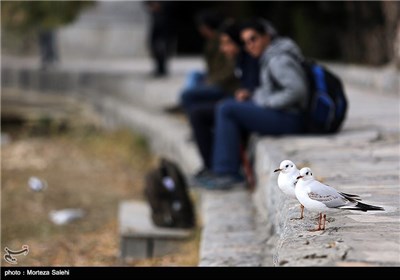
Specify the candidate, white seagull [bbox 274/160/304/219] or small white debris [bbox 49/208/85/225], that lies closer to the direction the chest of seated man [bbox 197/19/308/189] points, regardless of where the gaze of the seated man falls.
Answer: the small white debris

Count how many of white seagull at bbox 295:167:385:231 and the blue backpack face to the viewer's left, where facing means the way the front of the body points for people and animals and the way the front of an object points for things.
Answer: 1

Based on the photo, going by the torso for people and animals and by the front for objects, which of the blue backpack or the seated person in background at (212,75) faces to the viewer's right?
the blue backpack

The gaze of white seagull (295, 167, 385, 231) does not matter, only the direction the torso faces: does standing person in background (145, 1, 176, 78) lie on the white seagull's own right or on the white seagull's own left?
on the white seagull's own right

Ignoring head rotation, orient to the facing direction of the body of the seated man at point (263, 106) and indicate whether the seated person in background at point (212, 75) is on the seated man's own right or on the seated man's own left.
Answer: on the seated man's own right

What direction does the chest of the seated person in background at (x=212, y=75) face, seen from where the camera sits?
to the viewer's left

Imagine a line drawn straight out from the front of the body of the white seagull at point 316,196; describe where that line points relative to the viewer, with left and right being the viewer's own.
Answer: facing to the left of the viewer

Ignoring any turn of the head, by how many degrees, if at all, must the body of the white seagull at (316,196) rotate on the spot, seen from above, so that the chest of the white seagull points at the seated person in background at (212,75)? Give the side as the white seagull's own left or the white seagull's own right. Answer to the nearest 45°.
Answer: approximately 90° to the white seagull's own right

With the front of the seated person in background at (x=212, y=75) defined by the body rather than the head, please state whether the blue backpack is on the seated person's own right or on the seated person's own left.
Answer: on the seated person's own left

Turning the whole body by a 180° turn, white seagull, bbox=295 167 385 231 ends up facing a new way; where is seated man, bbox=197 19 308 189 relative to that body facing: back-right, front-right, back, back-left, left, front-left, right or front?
left

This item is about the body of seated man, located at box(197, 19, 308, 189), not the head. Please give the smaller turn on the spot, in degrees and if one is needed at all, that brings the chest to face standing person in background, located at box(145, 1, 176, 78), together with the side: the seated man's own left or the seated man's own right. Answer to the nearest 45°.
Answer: approximately 90° to the seated man's own right

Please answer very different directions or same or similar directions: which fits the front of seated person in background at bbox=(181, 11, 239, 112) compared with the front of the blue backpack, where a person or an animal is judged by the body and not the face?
very different directions

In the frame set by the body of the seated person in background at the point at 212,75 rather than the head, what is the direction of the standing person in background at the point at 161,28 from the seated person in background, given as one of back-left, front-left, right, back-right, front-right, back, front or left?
right

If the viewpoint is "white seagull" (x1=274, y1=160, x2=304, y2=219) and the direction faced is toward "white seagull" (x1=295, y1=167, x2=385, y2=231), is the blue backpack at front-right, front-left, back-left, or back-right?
back-left

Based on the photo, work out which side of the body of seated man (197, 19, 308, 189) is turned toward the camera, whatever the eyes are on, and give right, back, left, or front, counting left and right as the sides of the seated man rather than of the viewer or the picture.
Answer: left

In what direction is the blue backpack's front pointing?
to the viewer's right
